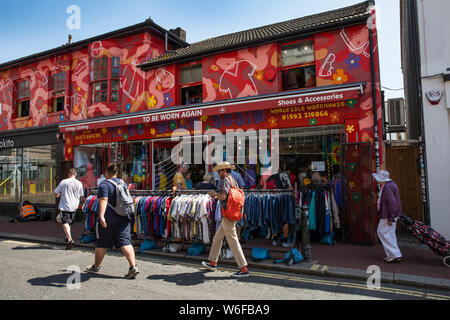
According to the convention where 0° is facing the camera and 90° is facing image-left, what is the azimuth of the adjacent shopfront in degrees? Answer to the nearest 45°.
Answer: approximately 45°

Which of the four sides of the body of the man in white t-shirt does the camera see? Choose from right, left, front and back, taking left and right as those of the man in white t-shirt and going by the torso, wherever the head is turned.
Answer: back

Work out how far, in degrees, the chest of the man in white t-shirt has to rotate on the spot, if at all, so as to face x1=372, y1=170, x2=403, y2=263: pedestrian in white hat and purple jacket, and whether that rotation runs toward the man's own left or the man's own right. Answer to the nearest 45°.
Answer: approximately 135° to the man's own right

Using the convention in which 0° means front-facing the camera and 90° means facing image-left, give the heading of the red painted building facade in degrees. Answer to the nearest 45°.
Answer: approximately 45°

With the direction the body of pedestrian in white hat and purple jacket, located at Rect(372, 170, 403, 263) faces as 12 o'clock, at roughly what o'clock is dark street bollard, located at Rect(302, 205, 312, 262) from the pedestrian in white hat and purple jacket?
The dark street bollard is roughly at 11 o'clock from the pedestrian in white hat and purple jacket.

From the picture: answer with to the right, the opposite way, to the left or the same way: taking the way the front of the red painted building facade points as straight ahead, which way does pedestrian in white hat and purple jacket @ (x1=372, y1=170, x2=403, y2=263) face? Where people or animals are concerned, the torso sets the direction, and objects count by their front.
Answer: to the right

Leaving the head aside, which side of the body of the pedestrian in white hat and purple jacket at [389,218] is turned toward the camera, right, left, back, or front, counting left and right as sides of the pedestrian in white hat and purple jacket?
left

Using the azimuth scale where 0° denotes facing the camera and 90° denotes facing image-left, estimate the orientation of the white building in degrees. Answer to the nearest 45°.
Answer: approximately 45°

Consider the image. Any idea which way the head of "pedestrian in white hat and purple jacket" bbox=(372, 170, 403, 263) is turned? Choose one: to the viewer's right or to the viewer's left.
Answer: to the viewer's left
